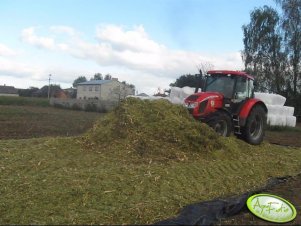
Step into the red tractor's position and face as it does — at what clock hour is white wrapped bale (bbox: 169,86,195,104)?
The white wrapped bale is roughly at 4 o'clock from the red tractor.

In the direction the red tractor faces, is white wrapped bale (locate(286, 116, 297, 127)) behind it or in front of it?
behind

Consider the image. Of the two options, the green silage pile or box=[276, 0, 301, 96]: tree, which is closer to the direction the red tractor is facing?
the green silage pile

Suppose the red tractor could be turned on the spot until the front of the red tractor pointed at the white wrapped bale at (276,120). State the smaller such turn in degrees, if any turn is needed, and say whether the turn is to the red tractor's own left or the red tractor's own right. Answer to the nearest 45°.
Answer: approximately 135° to the red tractor's own right

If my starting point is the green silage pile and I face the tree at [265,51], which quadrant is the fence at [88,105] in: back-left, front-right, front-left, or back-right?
front-left

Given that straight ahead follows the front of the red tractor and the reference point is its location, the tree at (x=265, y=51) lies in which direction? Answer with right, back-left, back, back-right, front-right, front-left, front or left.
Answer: back-right

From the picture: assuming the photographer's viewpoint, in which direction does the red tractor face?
facing the viewer and to the left of the viewer

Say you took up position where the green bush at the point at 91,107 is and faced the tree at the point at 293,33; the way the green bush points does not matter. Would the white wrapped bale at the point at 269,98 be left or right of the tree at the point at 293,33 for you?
right

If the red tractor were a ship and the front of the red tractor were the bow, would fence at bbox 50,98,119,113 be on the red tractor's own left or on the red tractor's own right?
on the red tractor's own right

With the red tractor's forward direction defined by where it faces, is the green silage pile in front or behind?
in front
